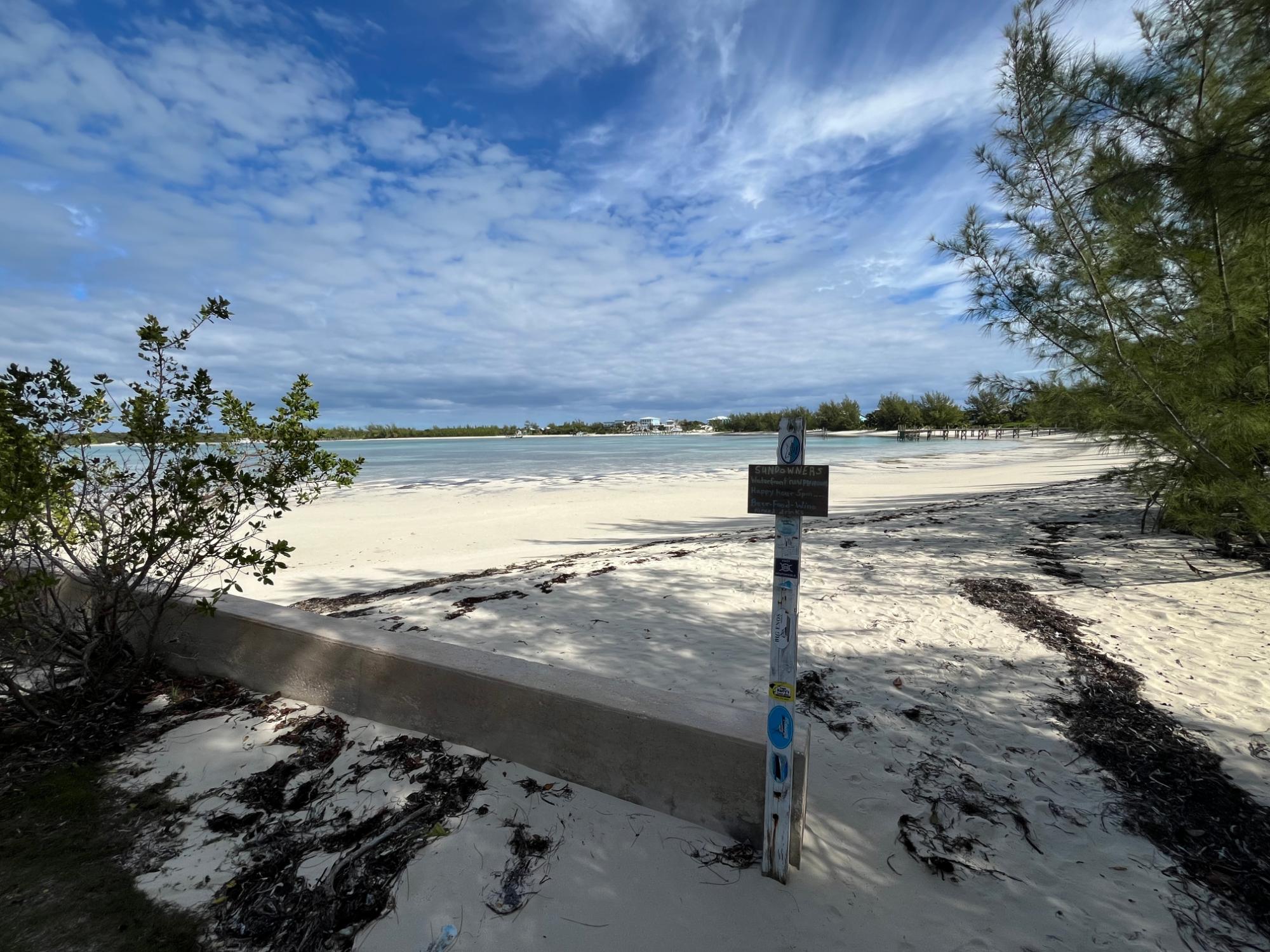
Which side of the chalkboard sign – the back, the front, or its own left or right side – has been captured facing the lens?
front

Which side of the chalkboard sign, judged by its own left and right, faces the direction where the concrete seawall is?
right
